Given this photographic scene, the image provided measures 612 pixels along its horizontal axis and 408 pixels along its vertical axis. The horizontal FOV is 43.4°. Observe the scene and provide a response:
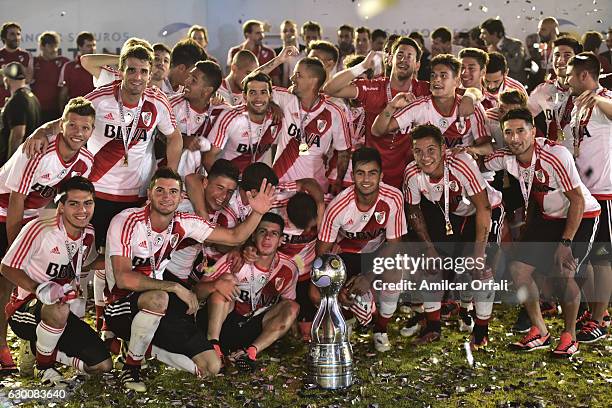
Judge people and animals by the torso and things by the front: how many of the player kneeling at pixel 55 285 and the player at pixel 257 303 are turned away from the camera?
0

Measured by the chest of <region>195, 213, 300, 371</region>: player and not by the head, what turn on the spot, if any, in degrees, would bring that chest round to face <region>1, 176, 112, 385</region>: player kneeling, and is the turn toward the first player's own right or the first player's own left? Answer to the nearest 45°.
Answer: approximately 90° to the first player's own right

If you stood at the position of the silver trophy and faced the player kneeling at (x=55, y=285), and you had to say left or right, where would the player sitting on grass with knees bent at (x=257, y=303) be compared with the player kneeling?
right

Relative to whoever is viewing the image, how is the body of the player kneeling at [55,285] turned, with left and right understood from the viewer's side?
facing the viewer and to the right of the viewer

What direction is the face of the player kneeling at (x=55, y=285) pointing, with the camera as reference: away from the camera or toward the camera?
toward the camera

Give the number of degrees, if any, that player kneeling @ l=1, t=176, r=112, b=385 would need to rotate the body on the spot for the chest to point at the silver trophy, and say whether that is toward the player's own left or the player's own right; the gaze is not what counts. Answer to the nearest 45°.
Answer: approximately 45° to the player's own left

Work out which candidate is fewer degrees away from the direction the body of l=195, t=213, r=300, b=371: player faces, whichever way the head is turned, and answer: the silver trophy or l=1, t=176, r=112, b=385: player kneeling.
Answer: the silver trophy

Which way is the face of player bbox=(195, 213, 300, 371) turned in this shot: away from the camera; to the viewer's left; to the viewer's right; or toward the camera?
toward the camera

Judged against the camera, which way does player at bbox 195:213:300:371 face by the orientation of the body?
toward the camera

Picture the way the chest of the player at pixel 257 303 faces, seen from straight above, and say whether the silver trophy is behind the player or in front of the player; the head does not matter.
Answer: in front
